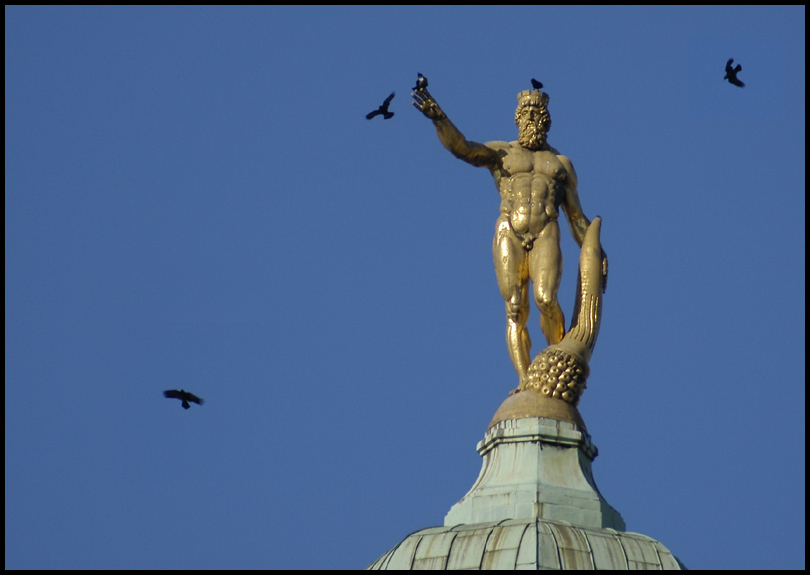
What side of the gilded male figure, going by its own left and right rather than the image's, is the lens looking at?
front

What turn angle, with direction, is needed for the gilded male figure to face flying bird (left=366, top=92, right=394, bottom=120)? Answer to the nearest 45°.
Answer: approximately 90° to its right

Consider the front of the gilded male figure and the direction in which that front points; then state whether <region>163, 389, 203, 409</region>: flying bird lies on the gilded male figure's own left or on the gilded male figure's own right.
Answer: on the gilded male figure's own right

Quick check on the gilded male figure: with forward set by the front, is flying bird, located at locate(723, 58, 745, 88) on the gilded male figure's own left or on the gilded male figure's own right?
on the gilded male figure's own left
